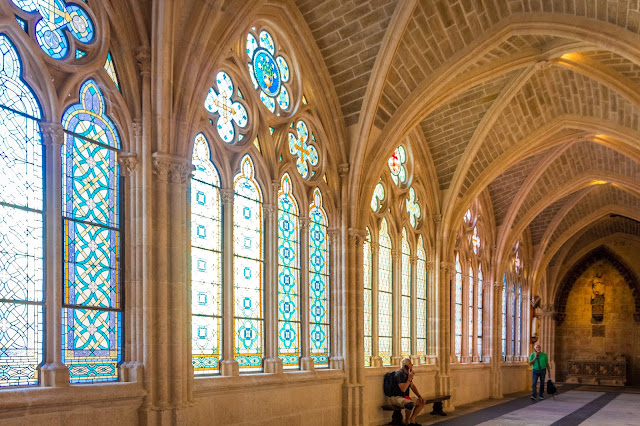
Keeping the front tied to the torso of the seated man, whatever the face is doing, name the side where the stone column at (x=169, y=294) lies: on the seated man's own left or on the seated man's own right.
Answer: on the seated man's own right

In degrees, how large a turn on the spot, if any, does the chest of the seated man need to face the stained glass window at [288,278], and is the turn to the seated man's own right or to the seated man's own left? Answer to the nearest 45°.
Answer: approximately 135° to the seated man's own right

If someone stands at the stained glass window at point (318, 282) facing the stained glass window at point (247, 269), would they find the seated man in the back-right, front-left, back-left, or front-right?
back-left

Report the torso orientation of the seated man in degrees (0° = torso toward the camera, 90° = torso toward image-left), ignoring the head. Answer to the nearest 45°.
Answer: approximately 270°

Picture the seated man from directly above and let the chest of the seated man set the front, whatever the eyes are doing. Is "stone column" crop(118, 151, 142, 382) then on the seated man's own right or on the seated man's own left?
on the seated man's own right

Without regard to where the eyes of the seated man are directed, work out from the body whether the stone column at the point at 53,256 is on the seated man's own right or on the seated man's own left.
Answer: on the seated man's own right
